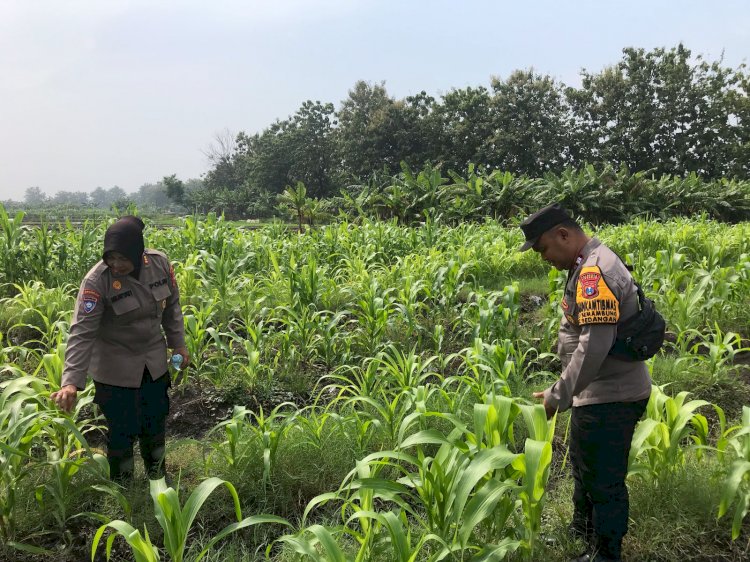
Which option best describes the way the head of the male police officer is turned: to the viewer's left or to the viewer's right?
to the viewer's left

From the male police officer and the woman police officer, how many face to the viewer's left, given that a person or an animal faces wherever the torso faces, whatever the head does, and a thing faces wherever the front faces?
1

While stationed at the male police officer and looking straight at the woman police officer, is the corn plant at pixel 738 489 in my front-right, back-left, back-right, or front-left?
back-right

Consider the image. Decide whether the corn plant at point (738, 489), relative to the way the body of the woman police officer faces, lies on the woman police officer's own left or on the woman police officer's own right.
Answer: on the woman police officer's own left

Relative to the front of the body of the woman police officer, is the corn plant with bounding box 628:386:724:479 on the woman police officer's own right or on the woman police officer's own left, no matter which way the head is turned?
on the woman police officer's own left

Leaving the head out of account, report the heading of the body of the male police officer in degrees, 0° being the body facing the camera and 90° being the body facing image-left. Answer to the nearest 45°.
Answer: approximately 90°

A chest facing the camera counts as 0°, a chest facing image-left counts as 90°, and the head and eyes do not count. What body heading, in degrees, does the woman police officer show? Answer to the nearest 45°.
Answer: approximately 0°
